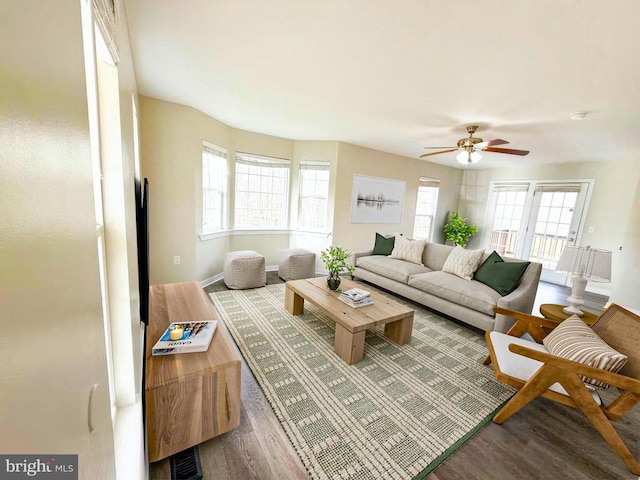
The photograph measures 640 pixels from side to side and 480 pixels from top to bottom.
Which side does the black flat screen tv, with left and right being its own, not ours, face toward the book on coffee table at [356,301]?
front

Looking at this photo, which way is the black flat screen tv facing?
to the viewer's right

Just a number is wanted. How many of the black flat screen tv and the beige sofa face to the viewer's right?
1

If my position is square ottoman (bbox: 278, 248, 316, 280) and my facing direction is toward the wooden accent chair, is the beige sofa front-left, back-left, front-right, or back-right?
front-left

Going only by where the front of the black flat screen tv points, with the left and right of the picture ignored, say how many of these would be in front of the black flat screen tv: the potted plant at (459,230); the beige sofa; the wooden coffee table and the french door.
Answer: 4

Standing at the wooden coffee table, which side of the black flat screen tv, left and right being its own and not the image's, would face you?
front

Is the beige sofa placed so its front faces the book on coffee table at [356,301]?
yes

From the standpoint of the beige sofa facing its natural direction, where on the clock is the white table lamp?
The white table lamp is roughly at 8 o'clock from the beige sofa.

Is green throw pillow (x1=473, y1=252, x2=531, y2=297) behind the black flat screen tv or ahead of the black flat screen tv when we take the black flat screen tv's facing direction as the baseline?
ahead

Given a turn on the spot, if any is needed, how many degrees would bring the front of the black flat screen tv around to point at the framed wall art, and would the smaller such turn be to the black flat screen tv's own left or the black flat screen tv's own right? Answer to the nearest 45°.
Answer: approximately 45° to the black flat screen tv's own left

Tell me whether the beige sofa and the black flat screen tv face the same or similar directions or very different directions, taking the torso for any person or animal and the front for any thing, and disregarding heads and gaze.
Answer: very different directions

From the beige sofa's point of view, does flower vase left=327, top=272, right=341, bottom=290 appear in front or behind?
in front

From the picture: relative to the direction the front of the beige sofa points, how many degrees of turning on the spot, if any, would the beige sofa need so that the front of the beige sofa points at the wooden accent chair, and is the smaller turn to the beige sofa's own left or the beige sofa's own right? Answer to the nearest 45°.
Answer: approximately 90° to the beige sofa's own left

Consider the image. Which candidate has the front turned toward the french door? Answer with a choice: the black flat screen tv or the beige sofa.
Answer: the black flat screen tv

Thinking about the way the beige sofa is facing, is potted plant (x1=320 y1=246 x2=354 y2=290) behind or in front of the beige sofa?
in front
